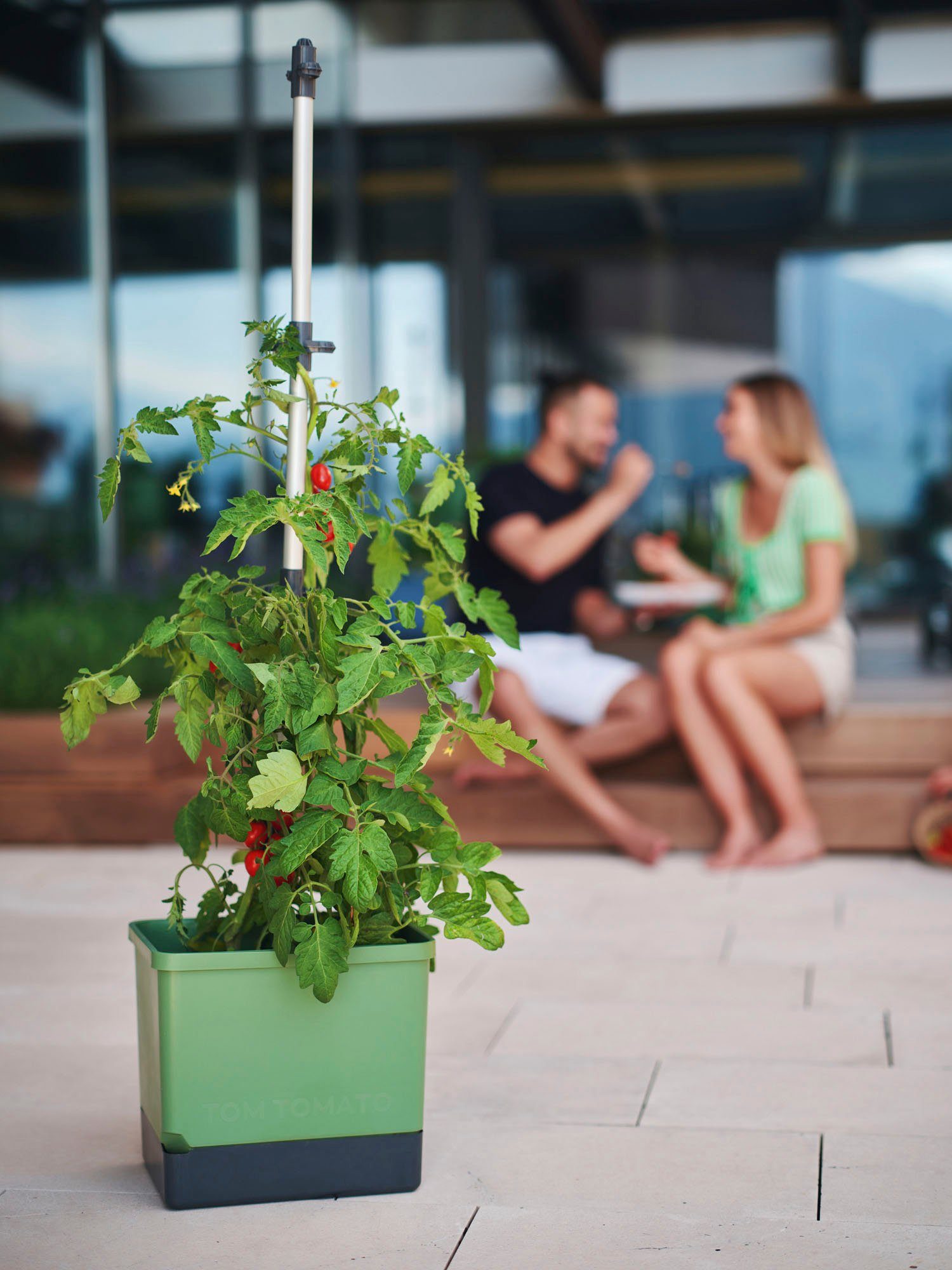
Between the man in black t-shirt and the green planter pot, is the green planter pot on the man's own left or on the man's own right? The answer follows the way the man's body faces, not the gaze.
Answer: on the man's own right

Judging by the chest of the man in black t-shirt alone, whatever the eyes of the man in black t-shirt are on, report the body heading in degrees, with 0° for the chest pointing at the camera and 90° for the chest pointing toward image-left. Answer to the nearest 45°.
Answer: approximately 315°
